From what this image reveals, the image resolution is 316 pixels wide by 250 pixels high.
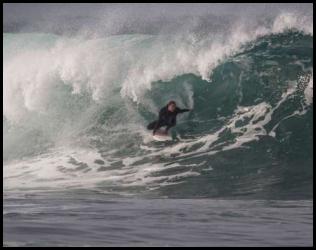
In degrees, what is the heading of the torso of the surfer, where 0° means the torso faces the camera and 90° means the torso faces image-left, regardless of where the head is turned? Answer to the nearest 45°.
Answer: approximately 315°
